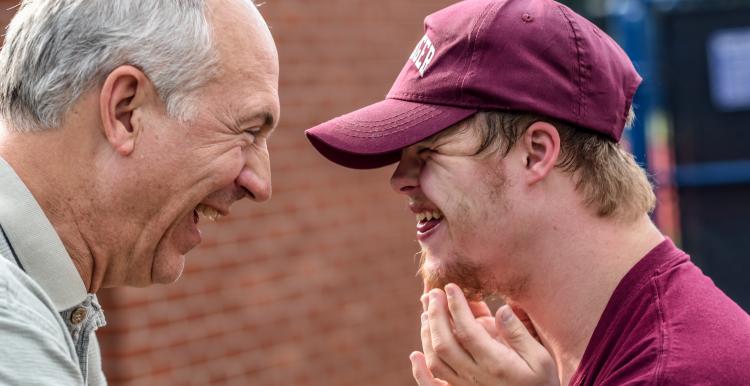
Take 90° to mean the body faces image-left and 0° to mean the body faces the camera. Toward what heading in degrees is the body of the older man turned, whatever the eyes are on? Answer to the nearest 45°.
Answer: approximately 270°

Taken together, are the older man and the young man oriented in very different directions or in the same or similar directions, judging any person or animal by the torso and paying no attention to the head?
very different directions

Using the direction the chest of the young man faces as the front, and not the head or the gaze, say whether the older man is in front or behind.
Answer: in front

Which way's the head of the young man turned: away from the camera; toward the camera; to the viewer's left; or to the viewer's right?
to the viewer's left

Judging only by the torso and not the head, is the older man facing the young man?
yes

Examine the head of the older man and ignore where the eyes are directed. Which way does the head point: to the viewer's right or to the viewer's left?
to the viewer's right

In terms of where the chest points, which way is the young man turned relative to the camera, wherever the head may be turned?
to the viewer's left

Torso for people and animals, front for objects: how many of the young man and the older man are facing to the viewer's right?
1
